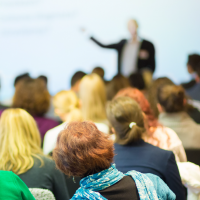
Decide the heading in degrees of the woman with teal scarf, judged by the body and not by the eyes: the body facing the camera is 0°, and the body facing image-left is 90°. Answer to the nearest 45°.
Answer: approximately 135°

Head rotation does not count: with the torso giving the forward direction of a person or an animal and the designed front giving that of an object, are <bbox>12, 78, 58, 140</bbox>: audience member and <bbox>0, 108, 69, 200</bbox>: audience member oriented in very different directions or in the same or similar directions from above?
same or similar directions

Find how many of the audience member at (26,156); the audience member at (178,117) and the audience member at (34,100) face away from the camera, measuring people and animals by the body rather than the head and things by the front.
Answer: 3

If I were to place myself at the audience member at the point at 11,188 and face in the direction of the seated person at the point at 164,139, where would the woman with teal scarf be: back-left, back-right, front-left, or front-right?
front-right

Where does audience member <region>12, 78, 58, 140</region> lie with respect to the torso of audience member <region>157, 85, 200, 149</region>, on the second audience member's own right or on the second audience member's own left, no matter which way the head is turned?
on the second audience member's own left

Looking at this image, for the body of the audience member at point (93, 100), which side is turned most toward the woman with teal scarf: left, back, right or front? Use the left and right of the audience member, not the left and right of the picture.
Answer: back

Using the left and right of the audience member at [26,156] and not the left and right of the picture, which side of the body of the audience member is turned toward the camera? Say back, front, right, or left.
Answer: back

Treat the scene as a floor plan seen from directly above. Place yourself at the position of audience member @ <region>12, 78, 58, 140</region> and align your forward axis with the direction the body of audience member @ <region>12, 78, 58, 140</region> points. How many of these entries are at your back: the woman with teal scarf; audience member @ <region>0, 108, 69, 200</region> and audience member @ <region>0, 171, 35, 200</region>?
3

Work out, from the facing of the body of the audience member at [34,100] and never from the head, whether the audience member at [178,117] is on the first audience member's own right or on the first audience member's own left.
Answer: on the first audience member's own right

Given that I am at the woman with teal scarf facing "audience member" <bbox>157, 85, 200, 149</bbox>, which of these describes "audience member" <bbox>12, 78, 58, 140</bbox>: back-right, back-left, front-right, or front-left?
front-left

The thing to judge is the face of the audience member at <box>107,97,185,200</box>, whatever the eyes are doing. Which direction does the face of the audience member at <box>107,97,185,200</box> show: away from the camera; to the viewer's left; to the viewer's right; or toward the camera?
away from the camera

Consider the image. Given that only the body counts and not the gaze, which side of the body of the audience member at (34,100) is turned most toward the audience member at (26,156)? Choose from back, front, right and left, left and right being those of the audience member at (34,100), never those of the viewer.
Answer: back

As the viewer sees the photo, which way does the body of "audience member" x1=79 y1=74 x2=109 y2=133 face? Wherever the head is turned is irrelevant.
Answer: away from the camera

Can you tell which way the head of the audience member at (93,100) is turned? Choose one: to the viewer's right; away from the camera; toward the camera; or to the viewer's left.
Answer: away from the camera

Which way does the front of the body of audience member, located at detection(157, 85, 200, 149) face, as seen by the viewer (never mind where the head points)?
away from the camera

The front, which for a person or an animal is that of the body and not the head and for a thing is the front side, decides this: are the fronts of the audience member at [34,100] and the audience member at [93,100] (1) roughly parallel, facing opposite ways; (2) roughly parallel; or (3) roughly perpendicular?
roughly parallel

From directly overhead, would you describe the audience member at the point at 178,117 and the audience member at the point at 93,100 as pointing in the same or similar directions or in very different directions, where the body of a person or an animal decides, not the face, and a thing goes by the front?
same or similar directions
